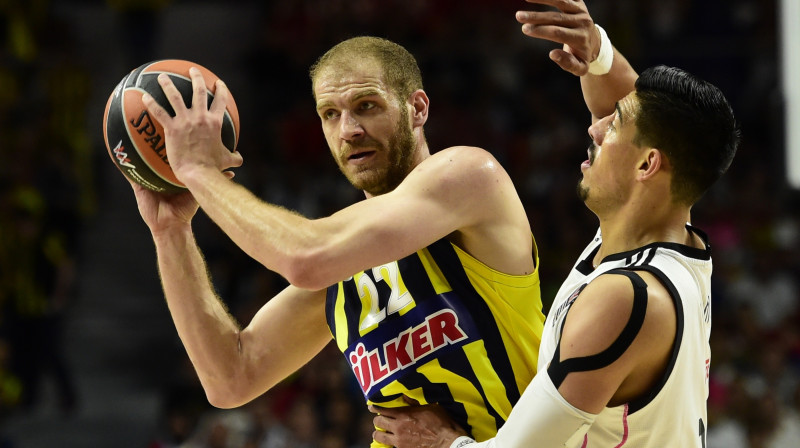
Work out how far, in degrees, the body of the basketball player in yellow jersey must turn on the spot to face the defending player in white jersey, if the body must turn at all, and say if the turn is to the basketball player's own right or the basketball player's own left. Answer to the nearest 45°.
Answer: approximately 90° to the basketball player's own left

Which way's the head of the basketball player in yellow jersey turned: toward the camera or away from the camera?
toward the camera

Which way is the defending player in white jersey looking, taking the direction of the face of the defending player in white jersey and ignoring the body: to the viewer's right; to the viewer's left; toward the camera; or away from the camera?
to the viewer's left

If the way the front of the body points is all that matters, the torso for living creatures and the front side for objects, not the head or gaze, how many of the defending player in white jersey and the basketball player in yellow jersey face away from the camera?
0

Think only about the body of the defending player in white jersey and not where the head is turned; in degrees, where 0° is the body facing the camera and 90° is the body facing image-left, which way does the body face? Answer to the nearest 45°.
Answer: approximately 90°
